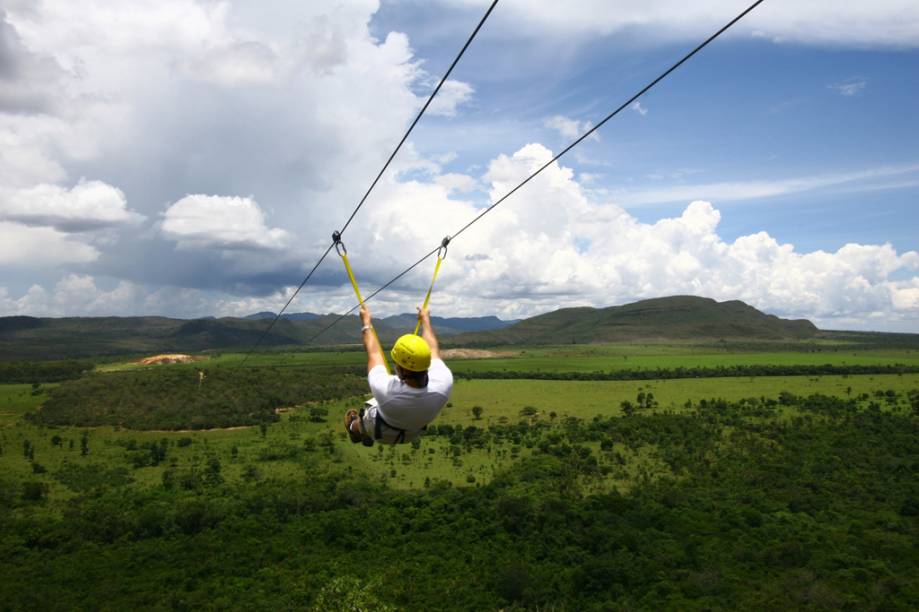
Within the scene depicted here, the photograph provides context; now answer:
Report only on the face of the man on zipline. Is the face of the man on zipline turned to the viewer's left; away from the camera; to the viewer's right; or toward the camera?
away from the camera

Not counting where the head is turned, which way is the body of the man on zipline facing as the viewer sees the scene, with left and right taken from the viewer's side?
facing away from the viewer and to the left of the viewer

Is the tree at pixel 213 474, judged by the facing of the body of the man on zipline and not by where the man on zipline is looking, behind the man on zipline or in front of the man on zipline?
in front
